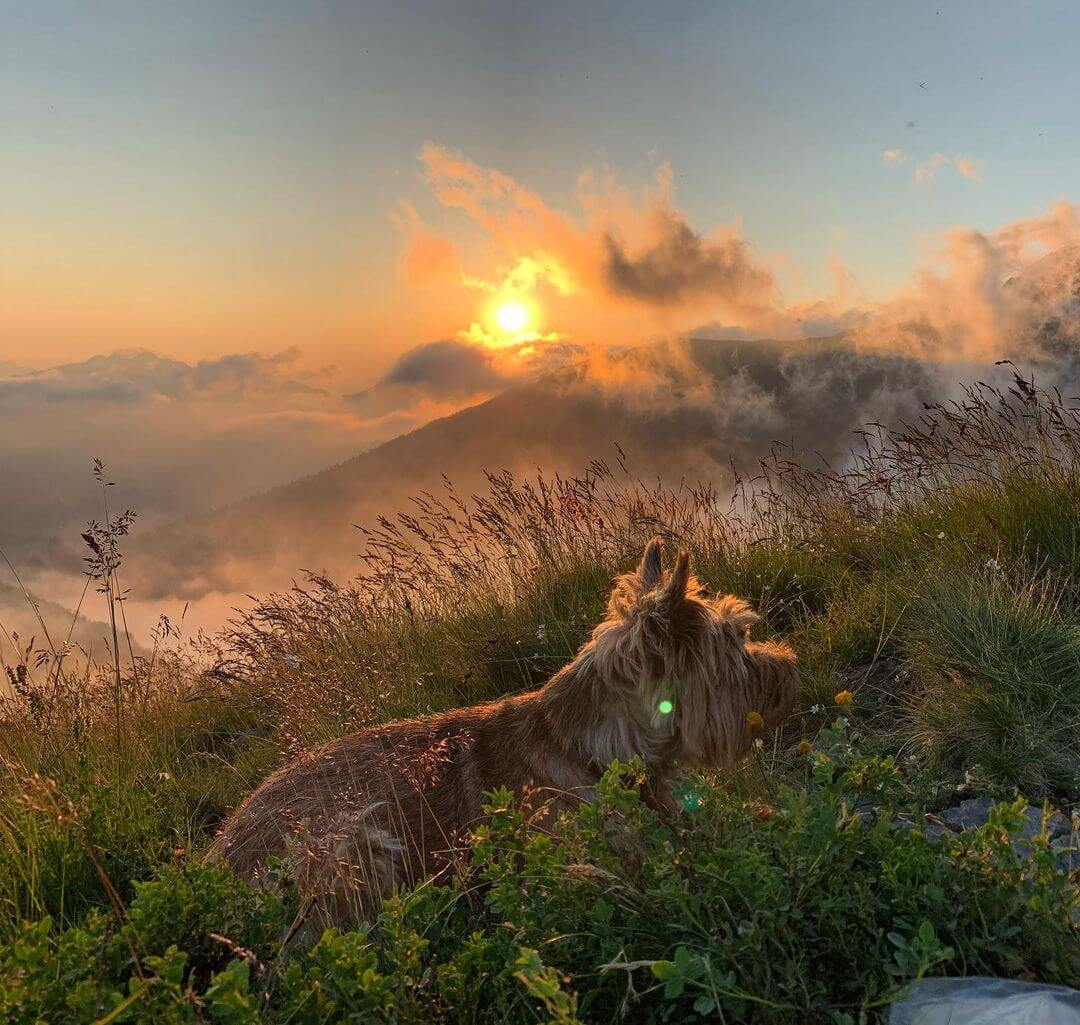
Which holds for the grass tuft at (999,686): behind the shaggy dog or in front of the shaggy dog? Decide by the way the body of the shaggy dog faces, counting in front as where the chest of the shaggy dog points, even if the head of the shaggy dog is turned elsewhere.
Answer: in front

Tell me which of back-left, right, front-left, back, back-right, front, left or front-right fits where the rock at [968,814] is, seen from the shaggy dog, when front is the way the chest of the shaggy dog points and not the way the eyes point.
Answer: front

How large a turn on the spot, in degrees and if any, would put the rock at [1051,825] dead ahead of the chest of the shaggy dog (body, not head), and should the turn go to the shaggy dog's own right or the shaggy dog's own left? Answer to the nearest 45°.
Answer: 0° — it already faces it

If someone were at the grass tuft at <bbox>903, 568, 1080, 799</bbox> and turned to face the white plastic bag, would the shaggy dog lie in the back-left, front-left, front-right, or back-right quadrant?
front-right

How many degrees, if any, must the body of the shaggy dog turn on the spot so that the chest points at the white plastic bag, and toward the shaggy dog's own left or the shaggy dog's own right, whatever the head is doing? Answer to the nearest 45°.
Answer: approximately 90° to the shaggy dog's own right

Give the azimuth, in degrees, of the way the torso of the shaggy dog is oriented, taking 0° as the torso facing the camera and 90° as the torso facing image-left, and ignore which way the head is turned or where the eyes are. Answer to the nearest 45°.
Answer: approximately 270°
